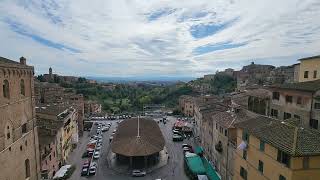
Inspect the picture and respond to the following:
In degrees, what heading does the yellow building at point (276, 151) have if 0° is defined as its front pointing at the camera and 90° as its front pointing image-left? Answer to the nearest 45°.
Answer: approximately 45°

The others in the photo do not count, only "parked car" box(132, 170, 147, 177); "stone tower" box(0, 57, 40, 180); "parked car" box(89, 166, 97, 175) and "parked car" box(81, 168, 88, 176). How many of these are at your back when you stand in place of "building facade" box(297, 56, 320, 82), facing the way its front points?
0

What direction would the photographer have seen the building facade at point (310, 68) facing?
facing the viewer and to the left of the viewer
